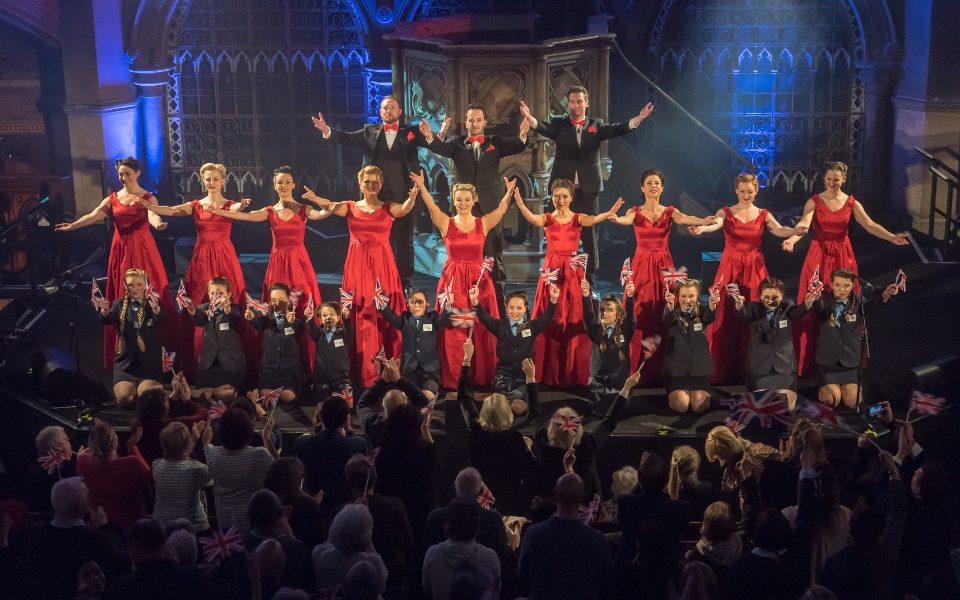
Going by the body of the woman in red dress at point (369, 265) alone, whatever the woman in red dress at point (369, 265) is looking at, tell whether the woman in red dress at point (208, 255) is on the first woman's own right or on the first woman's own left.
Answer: on the first woman's own right

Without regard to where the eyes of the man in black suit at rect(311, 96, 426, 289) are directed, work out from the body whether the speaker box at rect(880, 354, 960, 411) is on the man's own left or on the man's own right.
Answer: on the man's own left

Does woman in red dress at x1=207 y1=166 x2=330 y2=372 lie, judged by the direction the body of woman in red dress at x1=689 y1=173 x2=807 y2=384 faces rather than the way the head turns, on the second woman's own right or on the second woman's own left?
on the second woman's own right

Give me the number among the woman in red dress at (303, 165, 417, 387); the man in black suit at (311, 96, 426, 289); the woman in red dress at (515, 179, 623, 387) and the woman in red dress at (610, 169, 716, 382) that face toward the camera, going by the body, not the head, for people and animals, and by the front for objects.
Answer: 4

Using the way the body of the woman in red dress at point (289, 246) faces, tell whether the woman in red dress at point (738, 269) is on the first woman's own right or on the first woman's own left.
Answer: on the first woman's own left

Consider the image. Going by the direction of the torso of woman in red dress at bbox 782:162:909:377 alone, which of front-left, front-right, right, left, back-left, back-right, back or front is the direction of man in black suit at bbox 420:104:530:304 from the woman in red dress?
right

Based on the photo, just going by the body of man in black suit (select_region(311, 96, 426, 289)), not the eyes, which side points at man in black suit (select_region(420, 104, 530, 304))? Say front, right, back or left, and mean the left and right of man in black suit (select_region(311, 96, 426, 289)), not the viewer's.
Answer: left

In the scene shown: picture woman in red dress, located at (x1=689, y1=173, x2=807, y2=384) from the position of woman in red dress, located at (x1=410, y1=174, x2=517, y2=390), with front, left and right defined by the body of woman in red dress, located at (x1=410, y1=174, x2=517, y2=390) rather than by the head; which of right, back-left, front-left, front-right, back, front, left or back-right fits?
left

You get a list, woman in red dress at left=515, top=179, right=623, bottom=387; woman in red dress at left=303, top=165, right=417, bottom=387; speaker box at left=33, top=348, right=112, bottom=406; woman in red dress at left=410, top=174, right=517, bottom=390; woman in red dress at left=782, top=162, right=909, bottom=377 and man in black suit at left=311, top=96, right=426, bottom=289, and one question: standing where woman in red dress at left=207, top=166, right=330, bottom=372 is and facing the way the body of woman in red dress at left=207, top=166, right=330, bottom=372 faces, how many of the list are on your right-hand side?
1

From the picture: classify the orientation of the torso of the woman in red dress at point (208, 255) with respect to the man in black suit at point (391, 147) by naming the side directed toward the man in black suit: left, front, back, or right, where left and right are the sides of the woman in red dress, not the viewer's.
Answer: left

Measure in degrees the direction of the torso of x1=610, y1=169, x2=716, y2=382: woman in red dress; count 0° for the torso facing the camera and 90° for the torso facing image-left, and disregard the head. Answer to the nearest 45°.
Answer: approximately 0°

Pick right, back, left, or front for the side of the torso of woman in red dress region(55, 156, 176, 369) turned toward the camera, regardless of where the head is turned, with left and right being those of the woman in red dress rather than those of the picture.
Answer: front

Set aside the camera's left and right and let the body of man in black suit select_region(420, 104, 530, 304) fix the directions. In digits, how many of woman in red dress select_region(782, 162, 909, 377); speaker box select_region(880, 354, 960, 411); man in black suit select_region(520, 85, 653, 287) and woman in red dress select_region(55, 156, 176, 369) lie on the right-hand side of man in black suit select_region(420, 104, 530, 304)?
1
